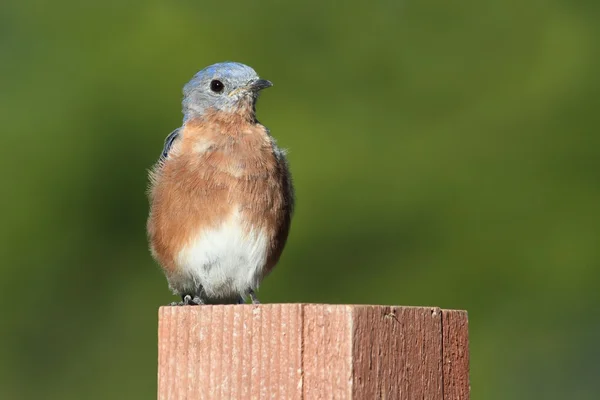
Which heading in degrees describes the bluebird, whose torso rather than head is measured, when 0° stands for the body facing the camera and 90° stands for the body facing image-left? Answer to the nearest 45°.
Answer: approximately 0°
